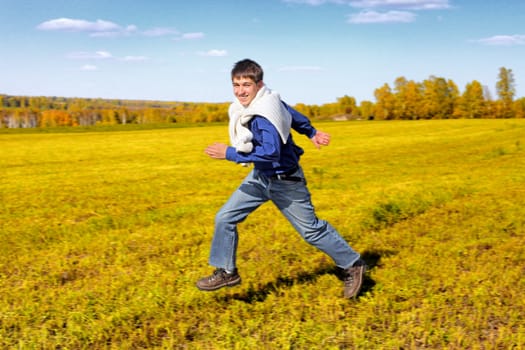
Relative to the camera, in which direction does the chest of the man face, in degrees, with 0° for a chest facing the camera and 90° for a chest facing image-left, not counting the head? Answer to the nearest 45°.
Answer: approximately 90°
